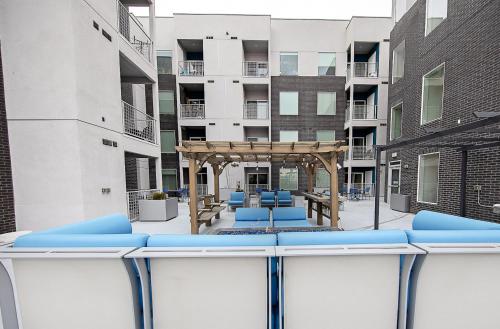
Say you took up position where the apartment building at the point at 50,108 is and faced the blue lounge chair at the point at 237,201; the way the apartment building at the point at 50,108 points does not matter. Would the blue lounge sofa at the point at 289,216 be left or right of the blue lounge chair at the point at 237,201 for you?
right

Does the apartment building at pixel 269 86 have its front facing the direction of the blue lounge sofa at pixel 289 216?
yes

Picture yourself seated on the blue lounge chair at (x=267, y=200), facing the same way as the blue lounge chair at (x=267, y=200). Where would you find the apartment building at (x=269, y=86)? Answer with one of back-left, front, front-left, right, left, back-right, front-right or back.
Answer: back
